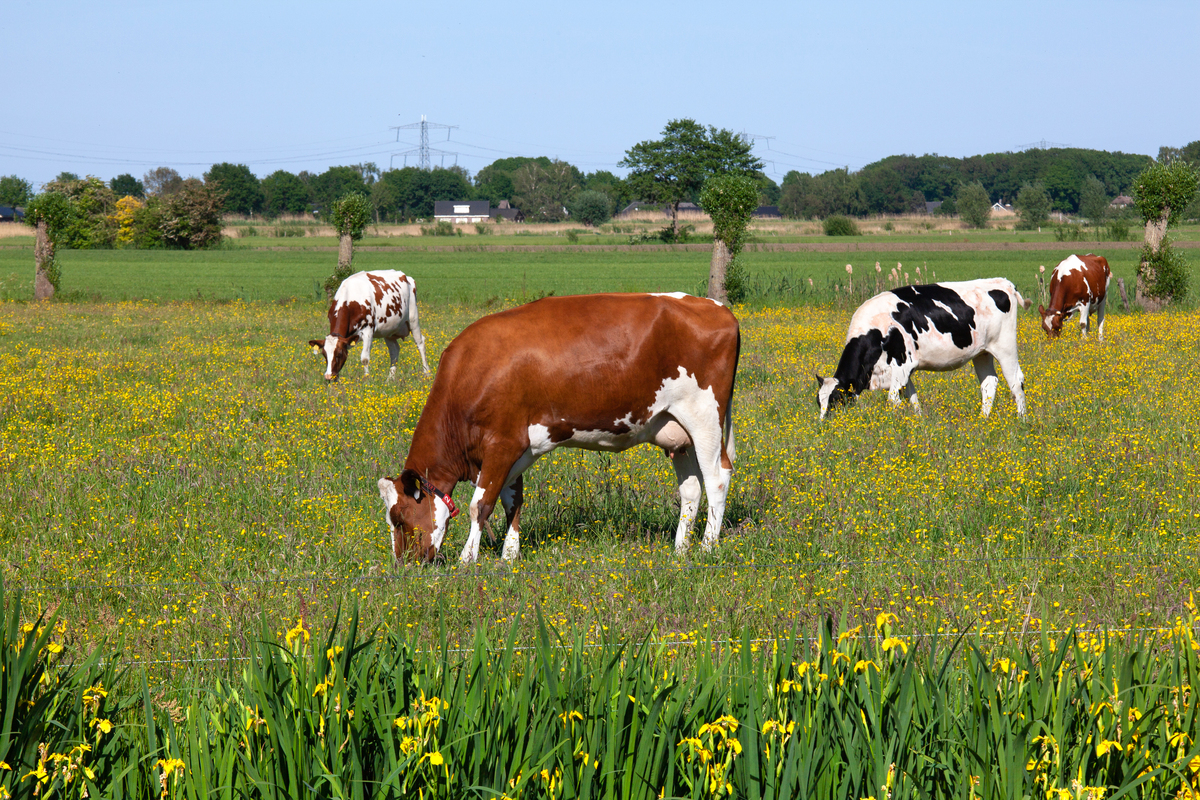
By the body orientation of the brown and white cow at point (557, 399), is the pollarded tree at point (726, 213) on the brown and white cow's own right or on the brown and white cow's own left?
on the brown and white cow's own right

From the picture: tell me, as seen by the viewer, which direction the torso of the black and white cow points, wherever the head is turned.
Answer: to the viewer's left

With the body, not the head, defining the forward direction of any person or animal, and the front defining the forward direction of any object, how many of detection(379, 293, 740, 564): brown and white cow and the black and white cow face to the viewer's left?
2

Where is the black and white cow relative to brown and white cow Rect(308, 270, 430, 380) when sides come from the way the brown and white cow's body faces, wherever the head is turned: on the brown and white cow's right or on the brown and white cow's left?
on the brown and white cow's left

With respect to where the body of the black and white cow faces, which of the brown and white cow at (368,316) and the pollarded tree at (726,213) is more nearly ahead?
the brown and white cow

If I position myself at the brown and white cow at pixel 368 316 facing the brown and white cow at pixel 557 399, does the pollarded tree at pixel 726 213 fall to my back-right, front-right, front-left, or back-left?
back-left

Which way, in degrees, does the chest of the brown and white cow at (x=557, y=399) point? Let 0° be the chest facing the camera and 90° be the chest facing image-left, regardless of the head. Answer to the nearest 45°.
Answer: approximately 90°

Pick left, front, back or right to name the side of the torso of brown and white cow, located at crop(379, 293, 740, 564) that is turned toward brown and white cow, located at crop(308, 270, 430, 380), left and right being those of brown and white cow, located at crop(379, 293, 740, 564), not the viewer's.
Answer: right

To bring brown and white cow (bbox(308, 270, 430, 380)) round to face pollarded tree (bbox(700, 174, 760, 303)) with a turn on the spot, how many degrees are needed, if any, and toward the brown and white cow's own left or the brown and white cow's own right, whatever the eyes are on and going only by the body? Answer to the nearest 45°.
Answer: approximately 180°

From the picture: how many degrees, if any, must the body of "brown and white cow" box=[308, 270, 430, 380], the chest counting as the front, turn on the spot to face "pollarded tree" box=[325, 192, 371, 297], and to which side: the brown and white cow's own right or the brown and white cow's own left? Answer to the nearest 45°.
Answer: approximately 135° to the brown and white cow's own right
